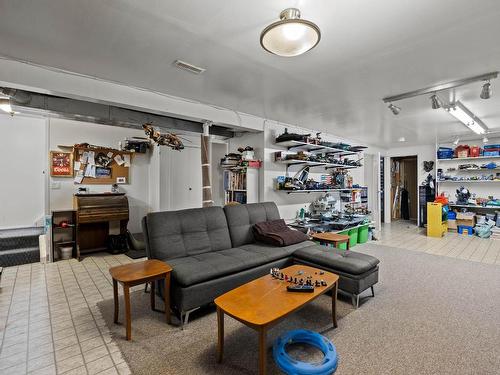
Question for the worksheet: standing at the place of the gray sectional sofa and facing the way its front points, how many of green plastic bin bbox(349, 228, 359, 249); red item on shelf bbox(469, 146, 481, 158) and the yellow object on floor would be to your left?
3

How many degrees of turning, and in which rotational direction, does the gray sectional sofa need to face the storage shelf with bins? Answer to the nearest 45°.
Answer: approximately 90° to its left

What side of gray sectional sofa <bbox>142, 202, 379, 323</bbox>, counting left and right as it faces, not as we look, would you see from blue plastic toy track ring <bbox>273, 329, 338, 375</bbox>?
front

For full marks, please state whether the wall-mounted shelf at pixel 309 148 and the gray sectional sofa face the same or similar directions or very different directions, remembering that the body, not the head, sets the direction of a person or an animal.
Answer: same or similar directions

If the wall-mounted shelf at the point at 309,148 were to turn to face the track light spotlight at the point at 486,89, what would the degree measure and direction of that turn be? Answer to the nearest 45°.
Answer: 0° — it already faces it

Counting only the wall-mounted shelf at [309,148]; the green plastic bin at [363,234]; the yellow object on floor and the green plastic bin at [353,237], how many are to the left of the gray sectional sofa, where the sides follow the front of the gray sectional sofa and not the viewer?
4

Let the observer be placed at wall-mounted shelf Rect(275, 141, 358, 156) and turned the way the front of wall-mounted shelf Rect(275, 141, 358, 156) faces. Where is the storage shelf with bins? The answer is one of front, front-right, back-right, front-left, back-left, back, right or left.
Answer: left

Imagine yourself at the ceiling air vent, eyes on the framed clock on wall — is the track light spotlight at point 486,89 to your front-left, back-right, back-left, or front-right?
back-right

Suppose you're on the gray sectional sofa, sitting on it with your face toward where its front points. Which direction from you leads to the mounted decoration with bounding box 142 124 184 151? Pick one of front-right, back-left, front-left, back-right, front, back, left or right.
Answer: back

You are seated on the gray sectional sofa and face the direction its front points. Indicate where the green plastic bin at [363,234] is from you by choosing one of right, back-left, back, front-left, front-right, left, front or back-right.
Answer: left

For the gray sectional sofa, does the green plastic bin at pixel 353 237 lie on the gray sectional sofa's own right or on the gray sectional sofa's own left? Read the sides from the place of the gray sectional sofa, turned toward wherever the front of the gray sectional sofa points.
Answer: on the gray sectional sofa's own left

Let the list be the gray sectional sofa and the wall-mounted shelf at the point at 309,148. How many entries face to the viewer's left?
0

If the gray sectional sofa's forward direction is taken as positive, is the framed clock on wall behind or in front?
behind

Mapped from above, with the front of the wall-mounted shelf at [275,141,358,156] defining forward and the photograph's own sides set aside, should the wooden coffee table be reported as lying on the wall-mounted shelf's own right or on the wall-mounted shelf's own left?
on the wall-mounted shelf's own right

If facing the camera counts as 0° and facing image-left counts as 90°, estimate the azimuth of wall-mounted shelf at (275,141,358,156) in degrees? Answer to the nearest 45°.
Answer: approximately 315°
